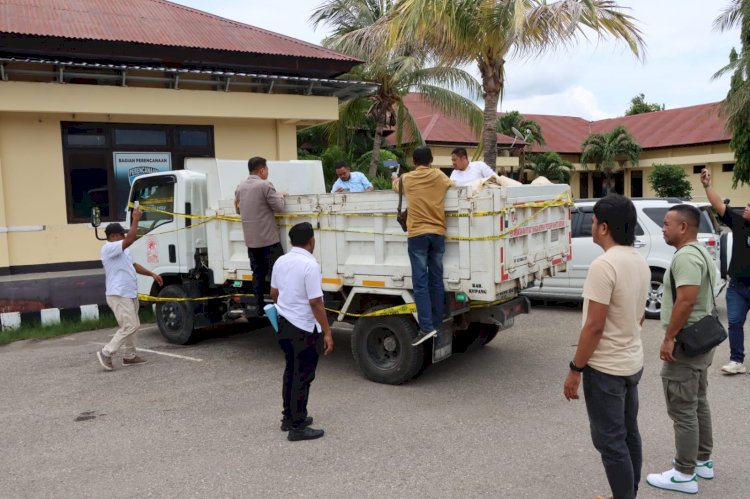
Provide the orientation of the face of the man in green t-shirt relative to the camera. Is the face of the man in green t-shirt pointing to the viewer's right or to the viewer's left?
to the viewer's left

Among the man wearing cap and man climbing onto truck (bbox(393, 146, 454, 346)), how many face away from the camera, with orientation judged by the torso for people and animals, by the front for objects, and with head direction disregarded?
1

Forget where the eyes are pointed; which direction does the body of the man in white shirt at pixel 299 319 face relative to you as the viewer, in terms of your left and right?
facing away from the viewer and to the right of the viewer

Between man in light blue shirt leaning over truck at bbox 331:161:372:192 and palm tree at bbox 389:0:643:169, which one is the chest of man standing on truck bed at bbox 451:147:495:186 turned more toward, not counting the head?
the man in light blue shirt leaning over truck

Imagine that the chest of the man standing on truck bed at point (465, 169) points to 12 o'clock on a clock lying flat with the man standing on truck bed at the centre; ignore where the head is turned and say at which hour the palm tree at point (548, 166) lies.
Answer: The palm tree is roughly at 5 o'clock from the man standing on truck bed.

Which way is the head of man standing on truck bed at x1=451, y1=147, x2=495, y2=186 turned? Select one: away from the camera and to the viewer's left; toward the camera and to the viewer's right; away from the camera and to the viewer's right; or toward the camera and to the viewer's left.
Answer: toward the camera and to the viewer's left

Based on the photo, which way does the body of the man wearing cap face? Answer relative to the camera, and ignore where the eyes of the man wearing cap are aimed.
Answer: to the viewer's right

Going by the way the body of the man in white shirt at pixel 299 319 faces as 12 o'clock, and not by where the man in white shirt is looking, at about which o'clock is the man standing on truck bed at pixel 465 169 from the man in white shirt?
The man standing on truck bed is roughly at 12 o'clock from the man in white shirt.

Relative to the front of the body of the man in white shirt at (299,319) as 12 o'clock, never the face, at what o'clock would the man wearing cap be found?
The man wearing cap is roughly at 9 o'clock from the man in white shirt.

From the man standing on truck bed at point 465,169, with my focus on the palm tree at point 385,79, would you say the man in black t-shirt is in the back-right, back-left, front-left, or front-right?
back-right

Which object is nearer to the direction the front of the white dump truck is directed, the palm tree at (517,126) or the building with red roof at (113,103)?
the building with red roof

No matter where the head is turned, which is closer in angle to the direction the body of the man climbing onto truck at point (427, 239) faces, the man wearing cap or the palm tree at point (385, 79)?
the palm tree

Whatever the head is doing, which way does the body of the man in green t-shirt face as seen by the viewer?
to the viewer's left

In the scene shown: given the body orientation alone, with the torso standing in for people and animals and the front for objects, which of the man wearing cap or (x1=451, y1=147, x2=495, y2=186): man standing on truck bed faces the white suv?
the man wearing cap

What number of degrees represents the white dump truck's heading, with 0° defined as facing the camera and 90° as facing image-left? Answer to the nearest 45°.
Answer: approximately 135°

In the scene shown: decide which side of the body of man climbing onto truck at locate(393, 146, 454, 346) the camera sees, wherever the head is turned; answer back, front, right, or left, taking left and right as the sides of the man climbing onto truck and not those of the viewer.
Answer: back
